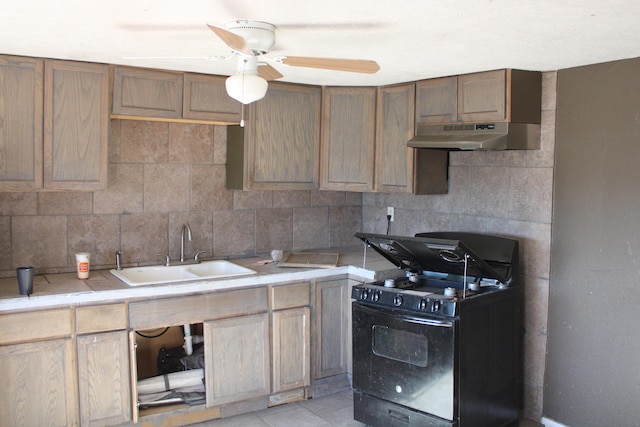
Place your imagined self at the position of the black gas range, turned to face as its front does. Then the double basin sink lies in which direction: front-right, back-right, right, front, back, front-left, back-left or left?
front-right

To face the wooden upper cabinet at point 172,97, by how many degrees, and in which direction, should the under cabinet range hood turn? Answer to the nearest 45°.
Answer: approximately 45° to its right

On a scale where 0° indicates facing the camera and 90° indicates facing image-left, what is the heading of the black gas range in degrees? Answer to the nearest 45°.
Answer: approximately 45°

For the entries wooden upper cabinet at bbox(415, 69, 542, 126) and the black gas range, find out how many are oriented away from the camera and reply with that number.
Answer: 0

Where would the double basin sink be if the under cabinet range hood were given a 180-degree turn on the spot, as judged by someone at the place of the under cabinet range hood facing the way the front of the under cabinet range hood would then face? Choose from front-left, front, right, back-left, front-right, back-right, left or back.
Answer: back-left

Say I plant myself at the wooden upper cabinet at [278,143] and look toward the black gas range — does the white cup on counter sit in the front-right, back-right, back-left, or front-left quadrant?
back-right

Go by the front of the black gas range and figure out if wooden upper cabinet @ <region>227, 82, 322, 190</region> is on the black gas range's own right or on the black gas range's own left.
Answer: on the black gas range's own right

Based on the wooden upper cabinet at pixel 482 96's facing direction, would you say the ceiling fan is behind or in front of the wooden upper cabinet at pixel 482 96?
in front

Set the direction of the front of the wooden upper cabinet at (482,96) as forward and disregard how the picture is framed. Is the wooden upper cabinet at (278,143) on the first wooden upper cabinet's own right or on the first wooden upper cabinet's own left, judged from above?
on the first wooden upper cabinet's own right

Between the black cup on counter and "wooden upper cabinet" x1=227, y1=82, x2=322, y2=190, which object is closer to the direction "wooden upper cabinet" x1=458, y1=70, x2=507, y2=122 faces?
the black cup on counter
